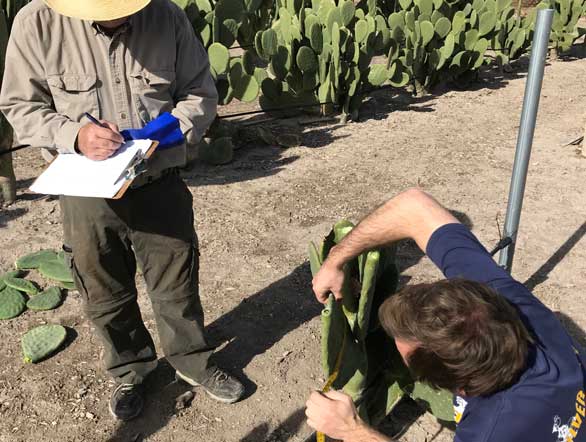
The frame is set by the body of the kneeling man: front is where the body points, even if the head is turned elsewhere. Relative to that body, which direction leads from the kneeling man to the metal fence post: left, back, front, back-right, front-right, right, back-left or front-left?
right

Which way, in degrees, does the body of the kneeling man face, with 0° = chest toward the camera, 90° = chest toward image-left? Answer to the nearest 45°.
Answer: approximately 90°

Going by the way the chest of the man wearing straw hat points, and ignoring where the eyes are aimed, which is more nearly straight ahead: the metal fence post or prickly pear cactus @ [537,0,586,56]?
the metal fence post

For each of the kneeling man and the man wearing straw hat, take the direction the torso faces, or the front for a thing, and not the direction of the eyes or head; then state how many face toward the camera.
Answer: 1

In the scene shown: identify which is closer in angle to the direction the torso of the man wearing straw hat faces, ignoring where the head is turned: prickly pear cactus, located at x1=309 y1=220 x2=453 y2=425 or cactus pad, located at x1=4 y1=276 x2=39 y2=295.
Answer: the prickly pear cactus

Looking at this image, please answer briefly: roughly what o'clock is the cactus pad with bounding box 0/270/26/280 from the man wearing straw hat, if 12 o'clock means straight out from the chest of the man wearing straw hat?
The cactus pad is roughly at 5 o'clock from the man wearing straw hat.

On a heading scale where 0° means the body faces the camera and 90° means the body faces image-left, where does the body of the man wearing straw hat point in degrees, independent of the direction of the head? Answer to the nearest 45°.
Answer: approximately 0°

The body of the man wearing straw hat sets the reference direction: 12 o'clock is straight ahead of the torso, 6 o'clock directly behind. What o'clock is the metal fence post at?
The metal fence post is roughly at 9 o'clock from the man wearing straw hat.
